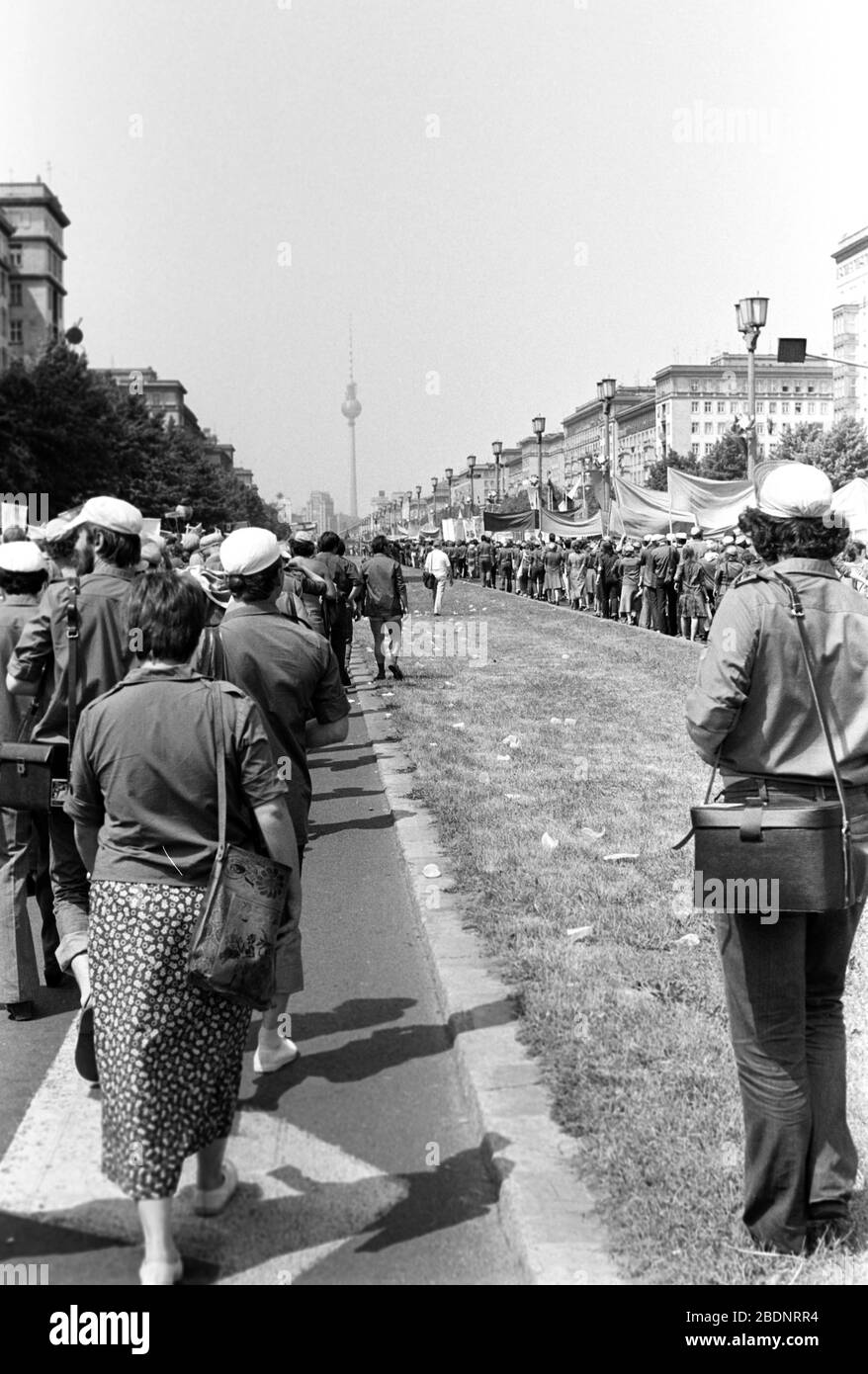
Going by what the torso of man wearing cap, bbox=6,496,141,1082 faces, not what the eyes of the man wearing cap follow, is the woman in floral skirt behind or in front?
behind

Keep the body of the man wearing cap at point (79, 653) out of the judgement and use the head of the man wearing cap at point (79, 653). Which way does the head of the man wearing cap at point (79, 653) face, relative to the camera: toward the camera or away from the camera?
away from the camera

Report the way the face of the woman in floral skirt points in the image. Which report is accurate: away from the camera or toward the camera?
away from the camera

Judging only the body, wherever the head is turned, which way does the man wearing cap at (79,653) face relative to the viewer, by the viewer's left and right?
facing away from the viewer and to the left of the viewer

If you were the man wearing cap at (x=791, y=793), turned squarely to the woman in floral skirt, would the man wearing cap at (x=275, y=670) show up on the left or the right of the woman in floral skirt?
right

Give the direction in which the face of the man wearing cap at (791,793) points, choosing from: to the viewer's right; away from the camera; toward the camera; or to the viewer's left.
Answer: away from the camera

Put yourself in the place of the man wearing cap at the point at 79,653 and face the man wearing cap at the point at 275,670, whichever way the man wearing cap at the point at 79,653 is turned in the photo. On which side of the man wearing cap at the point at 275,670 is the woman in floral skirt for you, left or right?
right

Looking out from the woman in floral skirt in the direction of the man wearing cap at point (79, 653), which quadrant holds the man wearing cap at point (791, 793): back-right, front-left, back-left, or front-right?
back-right
